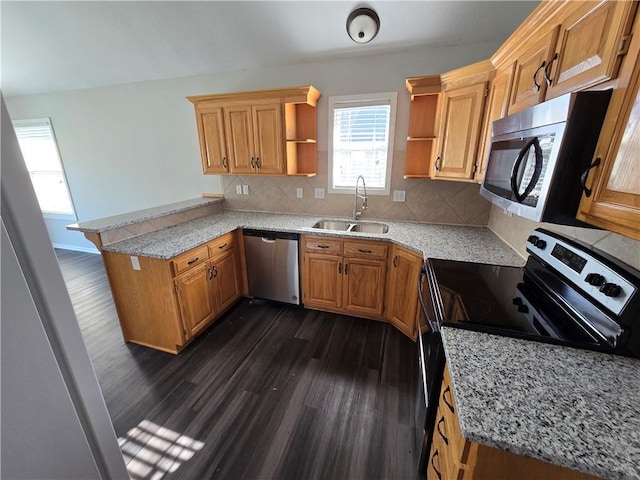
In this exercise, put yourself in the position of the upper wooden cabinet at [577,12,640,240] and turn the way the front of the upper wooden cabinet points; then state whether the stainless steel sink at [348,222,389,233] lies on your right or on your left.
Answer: on your right

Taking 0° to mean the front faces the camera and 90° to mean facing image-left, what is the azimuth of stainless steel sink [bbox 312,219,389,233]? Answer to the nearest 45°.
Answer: approximately 0°

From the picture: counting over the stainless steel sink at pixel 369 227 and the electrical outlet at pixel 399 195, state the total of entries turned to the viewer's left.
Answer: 0

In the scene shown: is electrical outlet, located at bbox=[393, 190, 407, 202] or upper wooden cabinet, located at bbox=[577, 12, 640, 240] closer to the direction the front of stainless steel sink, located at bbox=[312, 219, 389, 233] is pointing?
the upper wooden cabinet

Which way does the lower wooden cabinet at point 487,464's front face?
to the viewer's left

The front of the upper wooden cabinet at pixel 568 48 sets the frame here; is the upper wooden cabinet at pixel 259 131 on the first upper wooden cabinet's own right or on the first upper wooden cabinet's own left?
on the first upper wooden cabinet's own right

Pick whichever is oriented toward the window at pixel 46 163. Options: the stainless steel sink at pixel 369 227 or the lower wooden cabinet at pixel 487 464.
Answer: the lower wooden cabinet

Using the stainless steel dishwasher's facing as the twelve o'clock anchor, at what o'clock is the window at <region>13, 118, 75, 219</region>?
The window is roughly at 4 o'clock from the stainless steel dishwasher.
